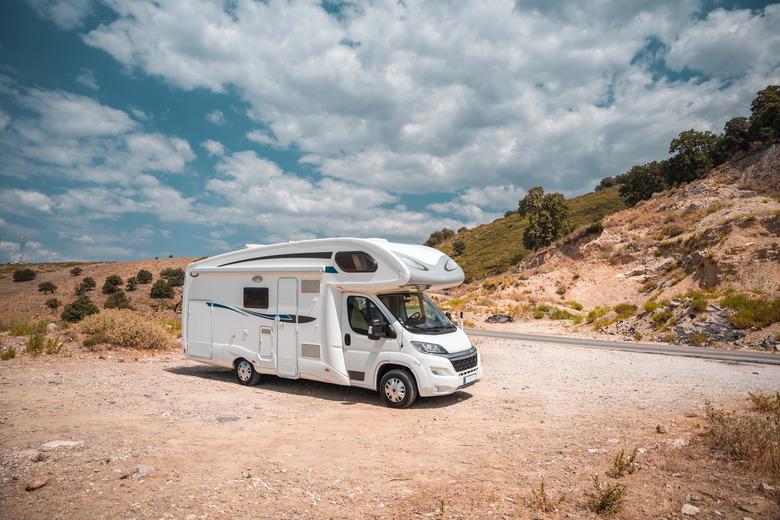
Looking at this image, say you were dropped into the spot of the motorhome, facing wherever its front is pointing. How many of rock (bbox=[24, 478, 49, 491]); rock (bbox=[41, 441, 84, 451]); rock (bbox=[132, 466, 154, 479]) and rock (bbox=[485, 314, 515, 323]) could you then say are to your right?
3

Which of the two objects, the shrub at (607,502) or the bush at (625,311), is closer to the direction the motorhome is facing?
the shrub

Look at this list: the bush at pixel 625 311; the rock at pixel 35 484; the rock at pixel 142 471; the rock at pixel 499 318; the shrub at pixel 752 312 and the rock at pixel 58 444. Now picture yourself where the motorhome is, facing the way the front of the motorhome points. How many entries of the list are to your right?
3

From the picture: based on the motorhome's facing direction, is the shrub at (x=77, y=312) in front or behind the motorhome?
behind

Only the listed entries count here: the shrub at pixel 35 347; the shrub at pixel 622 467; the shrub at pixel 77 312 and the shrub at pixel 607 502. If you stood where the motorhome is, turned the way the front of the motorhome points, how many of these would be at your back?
2

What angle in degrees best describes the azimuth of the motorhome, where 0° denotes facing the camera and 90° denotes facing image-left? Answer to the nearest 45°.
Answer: approximately 315°

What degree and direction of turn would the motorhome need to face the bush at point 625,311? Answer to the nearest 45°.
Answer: approximately 90° to its left

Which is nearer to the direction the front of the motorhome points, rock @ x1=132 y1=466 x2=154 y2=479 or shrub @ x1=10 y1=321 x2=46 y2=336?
the rock

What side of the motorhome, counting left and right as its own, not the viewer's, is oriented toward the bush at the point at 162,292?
back

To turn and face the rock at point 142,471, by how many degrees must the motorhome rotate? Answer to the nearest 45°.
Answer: approximately 90° to its right

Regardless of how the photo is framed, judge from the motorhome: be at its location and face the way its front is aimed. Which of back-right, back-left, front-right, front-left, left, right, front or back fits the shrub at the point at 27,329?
back

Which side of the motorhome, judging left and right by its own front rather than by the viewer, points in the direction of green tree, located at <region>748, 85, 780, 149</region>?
left
